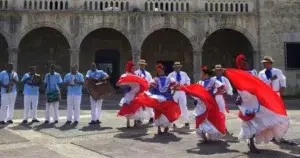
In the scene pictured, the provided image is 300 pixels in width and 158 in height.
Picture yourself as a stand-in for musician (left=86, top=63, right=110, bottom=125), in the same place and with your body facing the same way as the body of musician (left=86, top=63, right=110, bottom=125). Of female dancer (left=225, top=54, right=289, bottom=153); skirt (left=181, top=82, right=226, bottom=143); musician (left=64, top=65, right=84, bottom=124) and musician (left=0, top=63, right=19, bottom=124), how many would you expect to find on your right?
2

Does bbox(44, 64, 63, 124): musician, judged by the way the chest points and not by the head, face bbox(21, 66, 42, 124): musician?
no

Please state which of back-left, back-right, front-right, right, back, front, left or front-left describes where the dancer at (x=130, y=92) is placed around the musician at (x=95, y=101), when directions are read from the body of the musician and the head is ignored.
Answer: front-left

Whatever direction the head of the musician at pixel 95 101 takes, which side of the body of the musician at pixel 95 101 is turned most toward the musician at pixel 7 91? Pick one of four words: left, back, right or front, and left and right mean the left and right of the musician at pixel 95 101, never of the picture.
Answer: right

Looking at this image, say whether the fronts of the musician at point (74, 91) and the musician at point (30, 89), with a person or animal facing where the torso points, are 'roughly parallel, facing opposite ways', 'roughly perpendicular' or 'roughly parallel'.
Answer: roughly parallel

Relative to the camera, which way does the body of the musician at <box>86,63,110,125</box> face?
toward the camera

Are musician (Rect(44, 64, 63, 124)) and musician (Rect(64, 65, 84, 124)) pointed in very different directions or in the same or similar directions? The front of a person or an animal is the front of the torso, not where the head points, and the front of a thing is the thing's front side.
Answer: same or similar directions

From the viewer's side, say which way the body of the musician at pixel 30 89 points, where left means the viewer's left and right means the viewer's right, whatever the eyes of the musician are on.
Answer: facing the viewer

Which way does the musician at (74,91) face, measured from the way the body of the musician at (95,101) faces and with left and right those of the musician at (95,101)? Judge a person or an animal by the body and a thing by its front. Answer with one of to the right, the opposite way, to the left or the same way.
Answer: the same way

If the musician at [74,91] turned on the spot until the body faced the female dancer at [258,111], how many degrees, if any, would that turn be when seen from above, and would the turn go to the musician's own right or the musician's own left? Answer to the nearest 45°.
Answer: approximately 45° to the musician's own left

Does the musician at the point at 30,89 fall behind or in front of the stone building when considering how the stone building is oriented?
in front

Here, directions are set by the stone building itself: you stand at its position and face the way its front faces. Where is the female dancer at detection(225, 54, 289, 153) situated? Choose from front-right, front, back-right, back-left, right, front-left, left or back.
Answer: front

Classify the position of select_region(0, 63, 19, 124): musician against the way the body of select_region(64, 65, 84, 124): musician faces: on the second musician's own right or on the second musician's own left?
on the second musician's own right

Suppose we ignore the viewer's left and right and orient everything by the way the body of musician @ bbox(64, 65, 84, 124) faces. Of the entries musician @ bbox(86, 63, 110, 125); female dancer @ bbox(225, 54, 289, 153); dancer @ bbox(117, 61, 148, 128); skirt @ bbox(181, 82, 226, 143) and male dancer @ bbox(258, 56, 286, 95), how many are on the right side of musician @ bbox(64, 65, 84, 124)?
0

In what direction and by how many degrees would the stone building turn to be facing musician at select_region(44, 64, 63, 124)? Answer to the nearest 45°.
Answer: approximately 45° to its right

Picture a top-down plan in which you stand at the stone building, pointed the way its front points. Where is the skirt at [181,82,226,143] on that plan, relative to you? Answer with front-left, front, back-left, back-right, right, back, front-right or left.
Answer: front

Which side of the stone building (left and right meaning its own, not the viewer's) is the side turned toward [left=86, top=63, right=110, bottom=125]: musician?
front

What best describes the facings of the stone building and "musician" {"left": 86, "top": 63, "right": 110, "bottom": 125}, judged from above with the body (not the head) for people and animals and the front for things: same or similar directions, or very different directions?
same or similar directions
